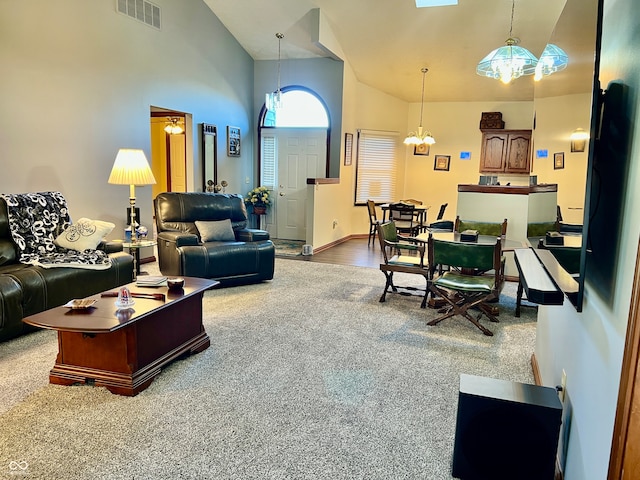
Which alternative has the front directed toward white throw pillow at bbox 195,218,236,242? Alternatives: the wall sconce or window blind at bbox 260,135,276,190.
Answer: the window blind

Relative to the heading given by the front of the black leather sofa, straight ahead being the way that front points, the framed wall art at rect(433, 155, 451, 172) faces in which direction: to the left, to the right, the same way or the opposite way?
to the right

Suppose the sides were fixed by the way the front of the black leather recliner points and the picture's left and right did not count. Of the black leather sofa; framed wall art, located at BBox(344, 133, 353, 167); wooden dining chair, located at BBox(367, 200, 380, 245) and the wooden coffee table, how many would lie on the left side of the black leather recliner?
2

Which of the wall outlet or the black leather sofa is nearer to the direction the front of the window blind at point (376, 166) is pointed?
the wall outlet

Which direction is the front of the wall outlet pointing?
to the viewer's left

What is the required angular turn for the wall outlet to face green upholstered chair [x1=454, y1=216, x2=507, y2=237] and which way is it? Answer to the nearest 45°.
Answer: approximately 90° to its right
